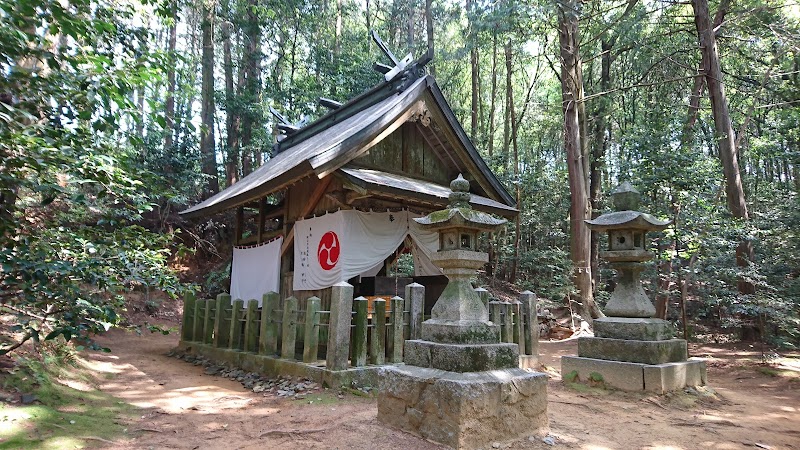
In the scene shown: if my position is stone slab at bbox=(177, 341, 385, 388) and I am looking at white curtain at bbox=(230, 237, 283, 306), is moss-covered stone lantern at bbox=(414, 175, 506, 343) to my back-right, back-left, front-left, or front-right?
back-right

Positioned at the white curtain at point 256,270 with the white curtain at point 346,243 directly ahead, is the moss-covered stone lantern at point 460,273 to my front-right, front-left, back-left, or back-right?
front-right

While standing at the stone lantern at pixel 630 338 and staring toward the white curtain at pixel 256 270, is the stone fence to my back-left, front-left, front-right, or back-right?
front-left

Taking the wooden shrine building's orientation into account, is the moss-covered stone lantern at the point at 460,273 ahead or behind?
ahead

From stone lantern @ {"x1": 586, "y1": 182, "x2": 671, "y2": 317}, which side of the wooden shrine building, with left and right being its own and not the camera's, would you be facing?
front

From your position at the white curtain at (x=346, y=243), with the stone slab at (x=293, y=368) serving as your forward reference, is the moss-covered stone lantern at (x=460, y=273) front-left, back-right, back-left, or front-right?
front-left

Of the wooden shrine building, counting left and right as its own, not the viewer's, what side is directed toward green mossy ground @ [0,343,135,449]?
right

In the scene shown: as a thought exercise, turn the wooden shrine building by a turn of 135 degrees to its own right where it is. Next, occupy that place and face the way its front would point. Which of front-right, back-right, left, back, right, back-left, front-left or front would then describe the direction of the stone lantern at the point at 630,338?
back-left

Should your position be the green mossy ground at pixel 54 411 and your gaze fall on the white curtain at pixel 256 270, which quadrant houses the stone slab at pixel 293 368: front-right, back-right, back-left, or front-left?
front-right

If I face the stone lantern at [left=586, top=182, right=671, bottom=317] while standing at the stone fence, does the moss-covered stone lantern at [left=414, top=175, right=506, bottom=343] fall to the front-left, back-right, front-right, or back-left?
front-right

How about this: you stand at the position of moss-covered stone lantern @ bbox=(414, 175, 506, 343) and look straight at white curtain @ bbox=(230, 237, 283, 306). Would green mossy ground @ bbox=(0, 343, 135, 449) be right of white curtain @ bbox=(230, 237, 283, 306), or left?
left
